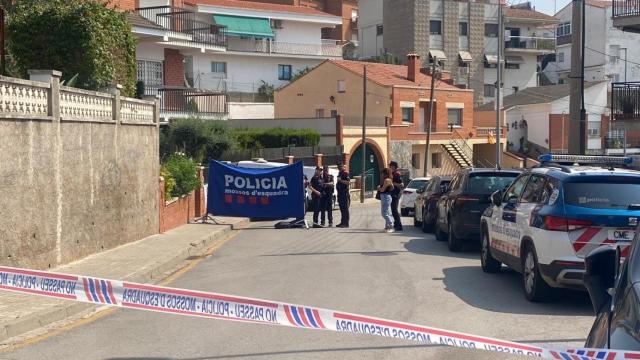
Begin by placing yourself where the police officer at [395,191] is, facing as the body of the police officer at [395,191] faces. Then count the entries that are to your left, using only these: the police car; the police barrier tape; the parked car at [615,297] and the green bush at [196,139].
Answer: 3

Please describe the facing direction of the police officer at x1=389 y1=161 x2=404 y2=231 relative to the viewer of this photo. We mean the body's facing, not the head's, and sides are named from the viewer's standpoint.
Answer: facing to the left of the viewer

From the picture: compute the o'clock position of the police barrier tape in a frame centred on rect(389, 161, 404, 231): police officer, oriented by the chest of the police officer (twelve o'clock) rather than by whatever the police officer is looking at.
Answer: The police barrier tape is roughly at 9 o'clock from the police officer.

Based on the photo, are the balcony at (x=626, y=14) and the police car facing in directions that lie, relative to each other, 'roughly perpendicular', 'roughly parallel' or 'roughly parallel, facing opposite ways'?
roughly perpendicular

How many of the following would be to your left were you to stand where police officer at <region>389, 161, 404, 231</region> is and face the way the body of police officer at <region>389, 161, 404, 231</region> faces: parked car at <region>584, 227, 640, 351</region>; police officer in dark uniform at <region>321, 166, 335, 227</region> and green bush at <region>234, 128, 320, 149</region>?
1

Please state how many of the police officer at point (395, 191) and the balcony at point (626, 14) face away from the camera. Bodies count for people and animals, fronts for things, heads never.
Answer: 0

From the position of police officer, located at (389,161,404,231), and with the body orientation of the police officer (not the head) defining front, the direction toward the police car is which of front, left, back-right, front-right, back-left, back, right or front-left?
left

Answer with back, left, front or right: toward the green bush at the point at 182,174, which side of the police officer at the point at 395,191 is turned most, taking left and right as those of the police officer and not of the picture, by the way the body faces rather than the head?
front

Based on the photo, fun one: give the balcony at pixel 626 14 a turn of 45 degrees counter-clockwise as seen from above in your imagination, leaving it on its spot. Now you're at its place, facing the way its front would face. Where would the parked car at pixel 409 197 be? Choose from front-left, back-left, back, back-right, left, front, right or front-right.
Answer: back-right

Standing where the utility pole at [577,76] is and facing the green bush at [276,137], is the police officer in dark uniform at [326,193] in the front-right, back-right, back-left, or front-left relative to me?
front-left

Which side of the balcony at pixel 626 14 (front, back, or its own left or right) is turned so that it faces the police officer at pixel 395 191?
front

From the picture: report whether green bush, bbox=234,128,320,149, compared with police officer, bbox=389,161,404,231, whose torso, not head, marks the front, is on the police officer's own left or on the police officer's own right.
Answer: on the police officer's own right

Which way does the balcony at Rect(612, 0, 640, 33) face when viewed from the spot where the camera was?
facing the viewer and to the left of the viewer

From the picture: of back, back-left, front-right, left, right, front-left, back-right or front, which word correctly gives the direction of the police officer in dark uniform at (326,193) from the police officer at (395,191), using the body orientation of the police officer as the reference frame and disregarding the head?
front-right
